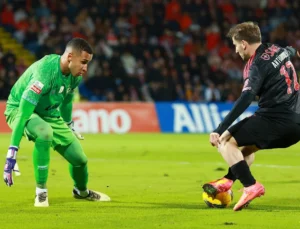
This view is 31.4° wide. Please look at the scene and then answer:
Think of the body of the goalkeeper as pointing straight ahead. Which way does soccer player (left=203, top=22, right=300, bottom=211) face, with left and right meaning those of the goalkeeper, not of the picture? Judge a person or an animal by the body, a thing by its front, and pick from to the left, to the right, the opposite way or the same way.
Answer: the opposite way

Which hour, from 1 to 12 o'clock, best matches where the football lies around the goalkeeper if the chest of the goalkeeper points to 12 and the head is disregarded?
The football is roughly at 11 o'clock from the goalkeeper.

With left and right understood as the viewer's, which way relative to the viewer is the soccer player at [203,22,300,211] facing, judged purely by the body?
facing away from the viewer and to the left of the viewer

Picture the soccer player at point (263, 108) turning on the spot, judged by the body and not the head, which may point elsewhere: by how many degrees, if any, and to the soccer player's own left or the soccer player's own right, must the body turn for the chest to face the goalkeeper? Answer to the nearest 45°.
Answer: approximately 45° to the soccer player's own left

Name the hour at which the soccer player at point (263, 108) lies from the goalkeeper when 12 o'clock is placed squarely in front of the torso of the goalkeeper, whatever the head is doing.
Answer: The soccer player is roughly at 11 o'clock from the goalkeeper.

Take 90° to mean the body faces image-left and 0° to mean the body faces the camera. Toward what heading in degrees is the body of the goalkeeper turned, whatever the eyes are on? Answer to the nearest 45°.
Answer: approximately 315°
